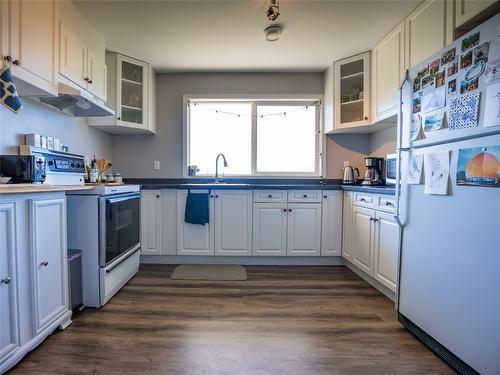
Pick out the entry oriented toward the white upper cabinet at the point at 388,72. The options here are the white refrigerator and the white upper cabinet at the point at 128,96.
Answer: the white upper cabinet at the point at 128,96

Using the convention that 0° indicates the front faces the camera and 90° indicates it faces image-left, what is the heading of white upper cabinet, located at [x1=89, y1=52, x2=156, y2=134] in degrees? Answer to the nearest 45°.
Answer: approximately 315°

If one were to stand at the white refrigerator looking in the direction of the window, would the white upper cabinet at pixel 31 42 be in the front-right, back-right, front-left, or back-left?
front-left

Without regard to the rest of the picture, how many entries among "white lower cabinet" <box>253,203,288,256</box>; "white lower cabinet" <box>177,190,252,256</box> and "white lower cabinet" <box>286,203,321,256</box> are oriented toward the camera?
3

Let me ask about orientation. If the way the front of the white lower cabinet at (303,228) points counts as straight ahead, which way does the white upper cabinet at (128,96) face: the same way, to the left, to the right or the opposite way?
to the left

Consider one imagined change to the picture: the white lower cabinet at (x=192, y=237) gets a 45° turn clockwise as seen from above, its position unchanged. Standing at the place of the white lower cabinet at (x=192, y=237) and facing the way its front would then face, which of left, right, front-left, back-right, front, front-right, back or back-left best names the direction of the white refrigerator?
left

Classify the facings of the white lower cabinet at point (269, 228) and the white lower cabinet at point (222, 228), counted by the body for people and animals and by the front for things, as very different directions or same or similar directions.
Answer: same or similar directions

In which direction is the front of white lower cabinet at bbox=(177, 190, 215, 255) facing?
toward the camera

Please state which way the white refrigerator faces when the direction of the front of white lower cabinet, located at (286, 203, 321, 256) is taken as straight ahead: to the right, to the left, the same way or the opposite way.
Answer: to the right

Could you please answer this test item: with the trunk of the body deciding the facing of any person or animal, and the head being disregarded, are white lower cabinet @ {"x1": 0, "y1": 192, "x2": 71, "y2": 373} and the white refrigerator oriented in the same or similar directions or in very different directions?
very different directions

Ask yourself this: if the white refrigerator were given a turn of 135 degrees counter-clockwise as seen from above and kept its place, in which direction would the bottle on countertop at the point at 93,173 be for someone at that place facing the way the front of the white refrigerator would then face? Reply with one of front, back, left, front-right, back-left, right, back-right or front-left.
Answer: back

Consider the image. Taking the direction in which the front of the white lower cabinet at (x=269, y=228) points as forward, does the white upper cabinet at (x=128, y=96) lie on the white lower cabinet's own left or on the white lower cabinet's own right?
on the white lower cabinet's own right

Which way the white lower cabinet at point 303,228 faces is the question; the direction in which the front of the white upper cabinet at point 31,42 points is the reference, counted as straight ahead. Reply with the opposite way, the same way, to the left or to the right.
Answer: to the right

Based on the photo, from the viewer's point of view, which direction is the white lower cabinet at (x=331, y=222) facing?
toward the camera
